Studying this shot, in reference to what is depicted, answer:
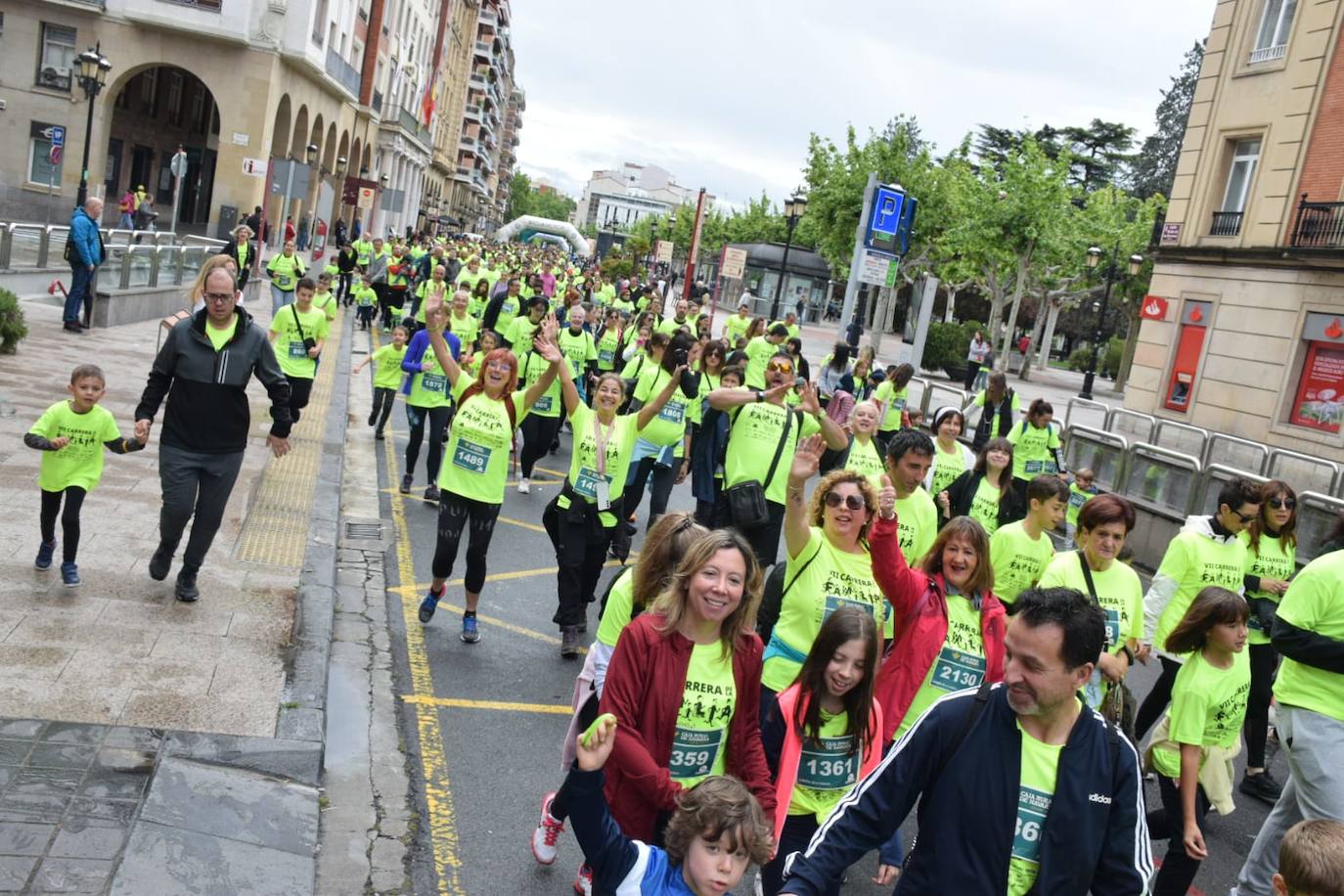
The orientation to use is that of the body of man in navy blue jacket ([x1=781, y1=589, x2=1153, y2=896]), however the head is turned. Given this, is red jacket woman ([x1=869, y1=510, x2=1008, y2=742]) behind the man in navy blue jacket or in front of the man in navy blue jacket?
behind

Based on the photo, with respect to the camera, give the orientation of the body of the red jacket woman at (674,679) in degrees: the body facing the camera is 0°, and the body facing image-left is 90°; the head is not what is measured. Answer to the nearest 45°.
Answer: approximately 315°

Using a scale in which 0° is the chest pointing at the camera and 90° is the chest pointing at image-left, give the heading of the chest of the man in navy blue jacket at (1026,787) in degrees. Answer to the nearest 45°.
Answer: approximately 0°

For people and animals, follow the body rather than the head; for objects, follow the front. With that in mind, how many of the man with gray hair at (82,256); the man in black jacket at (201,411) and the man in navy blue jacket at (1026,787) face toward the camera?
2

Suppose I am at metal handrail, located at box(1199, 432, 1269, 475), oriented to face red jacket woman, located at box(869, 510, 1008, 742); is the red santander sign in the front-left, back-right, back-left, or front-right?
back-right

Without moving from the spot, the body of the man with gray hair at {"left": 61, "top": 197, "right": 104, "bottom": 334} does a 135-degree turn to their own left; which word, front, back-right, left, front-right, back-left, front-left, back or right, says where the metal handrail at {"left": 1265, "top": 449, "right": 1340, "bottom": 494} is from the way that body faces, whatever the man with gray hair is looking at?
back

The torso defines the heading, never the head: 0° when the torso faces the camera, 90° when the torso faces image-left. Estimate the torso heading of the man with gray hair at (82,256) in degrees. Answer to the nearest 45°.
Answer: approximately 270°

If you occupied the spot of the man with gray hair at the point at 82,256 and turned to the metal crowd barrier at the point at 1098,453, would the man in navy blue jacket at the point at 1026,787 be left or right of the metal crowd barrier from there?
right

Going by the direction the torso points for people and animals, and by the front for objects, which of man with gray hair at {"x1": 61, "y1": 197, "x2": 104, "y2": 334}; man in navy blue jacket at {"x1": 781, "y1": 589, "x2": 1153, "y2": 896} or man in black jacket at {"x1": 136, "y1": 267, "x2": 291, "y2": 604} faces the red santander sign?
the man with gray hair

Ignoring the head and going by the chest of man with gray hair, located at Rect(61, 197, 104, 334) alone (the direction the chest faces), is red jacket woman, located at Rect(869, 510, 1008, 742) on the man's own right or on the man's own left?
on the man's own right

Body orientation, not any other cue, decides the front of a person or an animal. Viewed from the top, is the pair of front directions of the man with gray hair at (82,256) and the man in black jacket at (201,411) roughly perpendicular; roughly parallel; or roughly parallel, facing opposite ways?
roughly perpendicular
